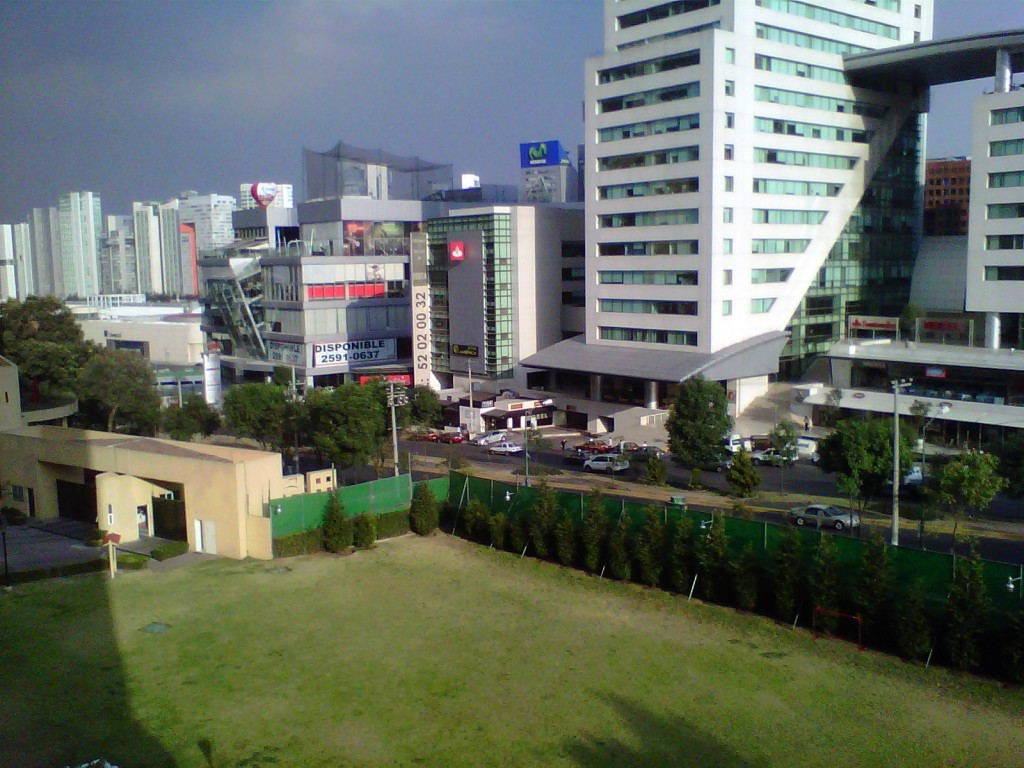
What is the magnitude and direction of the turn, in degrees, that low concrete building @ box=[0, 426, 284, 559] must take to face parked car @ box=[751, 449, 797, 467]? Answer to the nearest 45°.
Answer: approximately 135° to its left

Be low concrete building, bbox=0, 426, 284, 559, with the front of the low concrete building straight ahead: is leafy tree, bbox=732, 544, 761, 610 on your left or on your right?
on your left

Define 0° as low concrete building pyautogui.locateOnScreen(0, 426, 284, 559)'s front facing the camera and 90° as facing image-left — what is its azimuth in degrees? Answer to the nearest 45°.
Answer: approximately 45°

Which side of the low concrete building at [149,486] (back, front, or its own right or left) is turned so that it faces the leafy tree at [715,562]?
left

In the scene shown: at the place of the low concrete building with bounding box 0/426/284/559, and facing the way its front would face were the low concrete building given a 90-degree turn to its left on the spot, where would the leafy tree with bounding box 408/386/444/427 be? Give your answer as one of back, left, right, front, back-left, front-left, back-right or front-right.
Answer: left

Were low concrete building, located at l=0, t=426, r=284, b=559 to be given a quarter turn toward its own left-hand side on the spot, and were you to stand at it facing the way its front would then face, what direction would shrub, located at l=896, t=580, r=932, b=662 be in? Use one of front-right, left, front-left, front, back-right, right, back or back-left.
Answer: front

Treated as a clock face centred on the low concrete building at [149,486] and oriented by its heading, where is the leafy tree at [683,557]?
The leafy tree is roughly at 9 o'clock from the low concrete building.

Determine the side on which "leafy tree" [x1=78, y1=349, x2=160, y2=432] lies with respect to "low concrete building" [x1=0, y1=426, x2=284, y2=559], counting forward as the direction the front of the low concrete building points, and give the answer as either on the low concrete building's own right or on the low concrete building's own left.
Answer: on the low concrete building's own right

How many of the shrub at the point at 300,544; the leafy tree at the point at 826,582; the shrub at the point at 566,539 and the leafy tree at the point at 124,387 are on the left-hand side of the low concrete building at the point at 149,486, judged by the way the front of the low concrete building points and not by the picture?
3

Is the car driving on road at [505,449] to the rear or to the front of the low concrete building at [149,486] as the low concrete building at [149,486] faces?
to the rear

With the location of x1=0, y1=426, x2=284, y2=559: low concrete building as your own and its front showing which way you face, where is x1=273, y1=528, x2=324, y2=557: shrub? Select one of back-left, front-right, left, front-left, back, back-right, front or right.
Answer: left

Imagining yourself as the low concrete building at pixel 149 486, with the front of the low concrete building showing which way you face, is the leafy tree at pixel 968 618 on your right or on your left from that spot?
on your left

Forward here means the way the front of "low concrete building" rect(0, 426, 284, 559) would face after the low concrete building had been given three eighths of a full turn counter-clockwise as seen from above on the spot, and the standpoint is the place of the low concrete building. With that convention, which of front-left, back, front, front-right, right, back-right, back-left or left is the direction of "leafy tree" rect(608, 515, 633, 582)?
front-right

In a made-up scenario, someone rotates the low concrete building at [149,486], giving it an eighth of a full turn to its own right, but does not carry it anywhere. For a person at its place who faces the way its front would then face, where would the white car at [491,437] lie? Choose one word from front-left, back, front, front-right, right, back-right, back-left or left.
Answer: back-right

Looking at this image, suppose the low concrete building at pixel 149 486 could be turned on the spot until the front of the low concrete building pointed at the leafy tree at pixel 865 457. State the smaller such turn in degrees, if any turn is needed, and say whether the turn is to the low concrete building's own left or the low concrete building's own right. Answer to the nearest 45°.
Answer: approximately 135° to the low concrete building's own left

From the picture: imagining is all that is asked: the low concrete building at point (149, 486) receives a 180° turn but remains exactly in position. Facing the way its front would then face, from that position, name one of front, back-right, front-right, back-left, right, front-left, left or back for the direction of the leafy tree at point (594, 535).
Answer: right

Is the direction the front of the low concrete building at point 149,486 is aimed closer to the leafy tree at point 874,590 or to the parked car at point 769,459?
the leafy tree

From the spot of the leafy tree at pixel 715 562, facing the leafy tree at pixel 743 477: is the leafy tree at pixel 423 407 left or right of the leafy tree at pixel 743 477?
left

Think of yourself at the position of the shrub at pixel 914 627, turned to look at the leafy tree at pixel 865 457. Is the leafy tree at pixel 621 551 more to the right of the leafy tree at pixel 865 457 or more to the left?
left

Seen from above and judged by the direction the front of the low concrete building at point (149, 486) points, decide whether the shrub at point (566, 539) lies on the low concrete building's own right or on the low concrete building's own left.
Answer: on the low concrete building's own left

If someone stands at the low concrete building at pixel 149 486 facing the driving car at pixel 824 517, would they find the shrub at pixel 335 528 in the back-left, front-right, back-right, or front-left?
front-right
